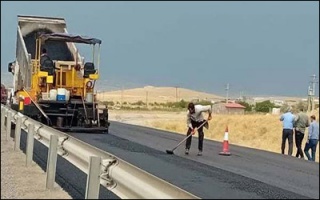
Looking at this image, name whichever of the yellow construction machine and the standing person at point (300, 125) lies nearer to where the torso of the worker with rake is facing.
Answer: the yellow construction machine

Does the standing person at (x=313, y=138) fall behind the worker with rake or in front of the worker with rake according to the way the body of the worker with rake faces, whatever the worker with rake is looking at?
behind

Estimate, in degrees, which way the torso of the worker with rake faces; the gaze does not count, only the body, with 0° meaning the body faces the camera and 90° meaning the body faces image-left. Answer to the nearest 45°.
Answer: approximately 45°

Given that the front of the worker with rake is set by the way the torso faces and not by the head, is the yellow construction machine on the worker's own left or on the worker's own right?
on the worker's own right

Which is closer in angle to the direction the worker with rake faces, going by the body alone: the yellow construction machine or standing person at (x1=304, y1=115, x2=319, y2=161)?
the yellow construction machine
